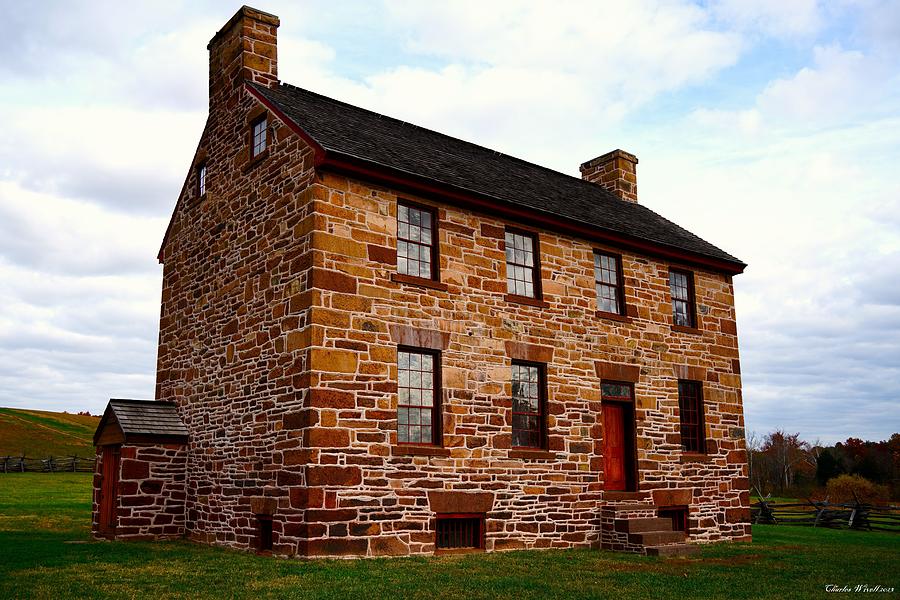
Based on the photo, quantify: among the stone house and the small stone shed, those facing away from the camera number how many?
0

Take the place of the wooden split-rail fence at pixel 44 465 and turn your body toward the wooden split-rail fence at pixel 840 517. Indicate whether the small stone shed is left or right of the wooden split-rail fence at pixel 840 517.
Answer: right

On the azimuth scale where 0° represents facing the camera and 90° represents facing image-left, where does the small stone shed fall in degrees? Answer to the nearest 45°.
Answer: approximately 45°

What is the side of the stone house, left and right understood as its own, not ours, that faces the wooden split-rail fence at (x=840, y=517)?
left

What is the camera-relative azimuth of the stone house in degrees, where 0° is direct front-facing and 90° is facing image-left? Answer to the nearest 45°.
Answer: approximately 315°

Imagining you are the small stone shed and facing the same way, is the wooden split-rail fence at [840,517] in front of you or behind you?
behind

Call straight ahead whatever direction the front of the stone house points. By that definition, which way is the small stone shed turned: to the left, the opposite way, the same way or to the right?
to the right

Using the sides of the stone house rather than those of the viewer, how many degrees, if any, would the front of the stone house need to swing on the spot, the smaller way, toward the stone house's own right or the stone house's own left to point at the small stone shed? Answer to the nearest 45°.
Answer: approximately 135° to the stone house's own right

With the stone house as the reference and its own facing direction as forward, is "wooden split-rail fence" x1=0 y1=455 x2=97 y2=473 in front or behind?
behind

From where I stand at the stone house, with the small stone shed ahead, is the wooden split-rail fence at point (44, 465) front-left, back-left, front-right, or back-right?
front-right
